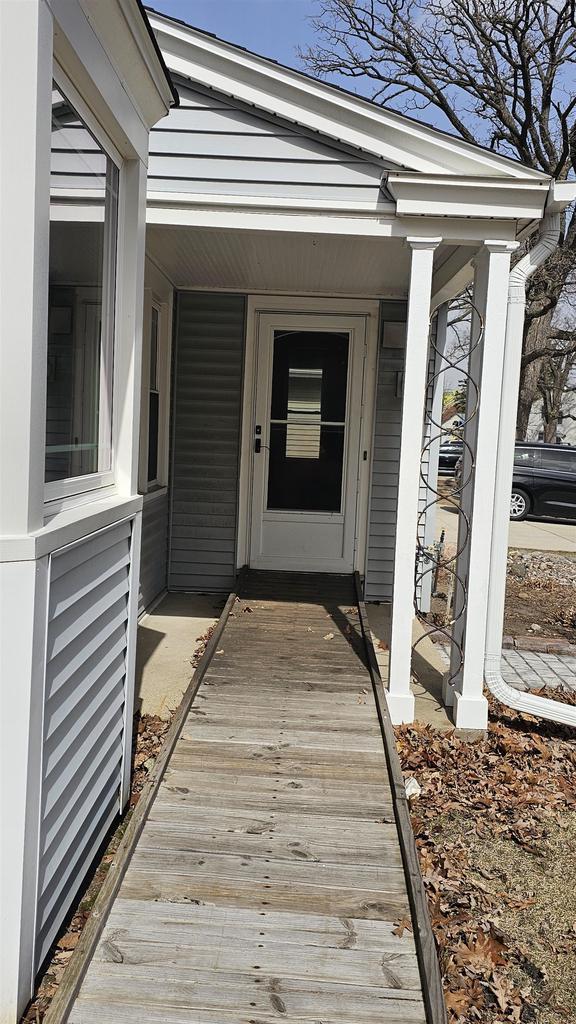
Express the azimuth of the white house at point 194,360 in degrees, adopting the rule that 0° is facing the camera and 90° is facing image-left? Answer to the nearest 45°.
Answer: approximately 0°

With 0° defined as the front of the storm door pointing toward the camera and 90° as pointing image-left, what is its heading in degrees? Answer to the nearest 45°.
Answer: approximately 0°

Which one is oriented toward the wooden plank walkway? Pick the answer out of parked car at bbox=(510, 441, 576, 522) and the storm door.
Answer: the storm door

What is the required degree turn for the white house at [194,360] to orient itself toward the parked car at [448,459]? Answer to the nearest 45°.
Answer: approximately 180°

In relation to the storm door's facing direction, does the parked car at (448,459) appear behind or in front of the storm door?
behind
